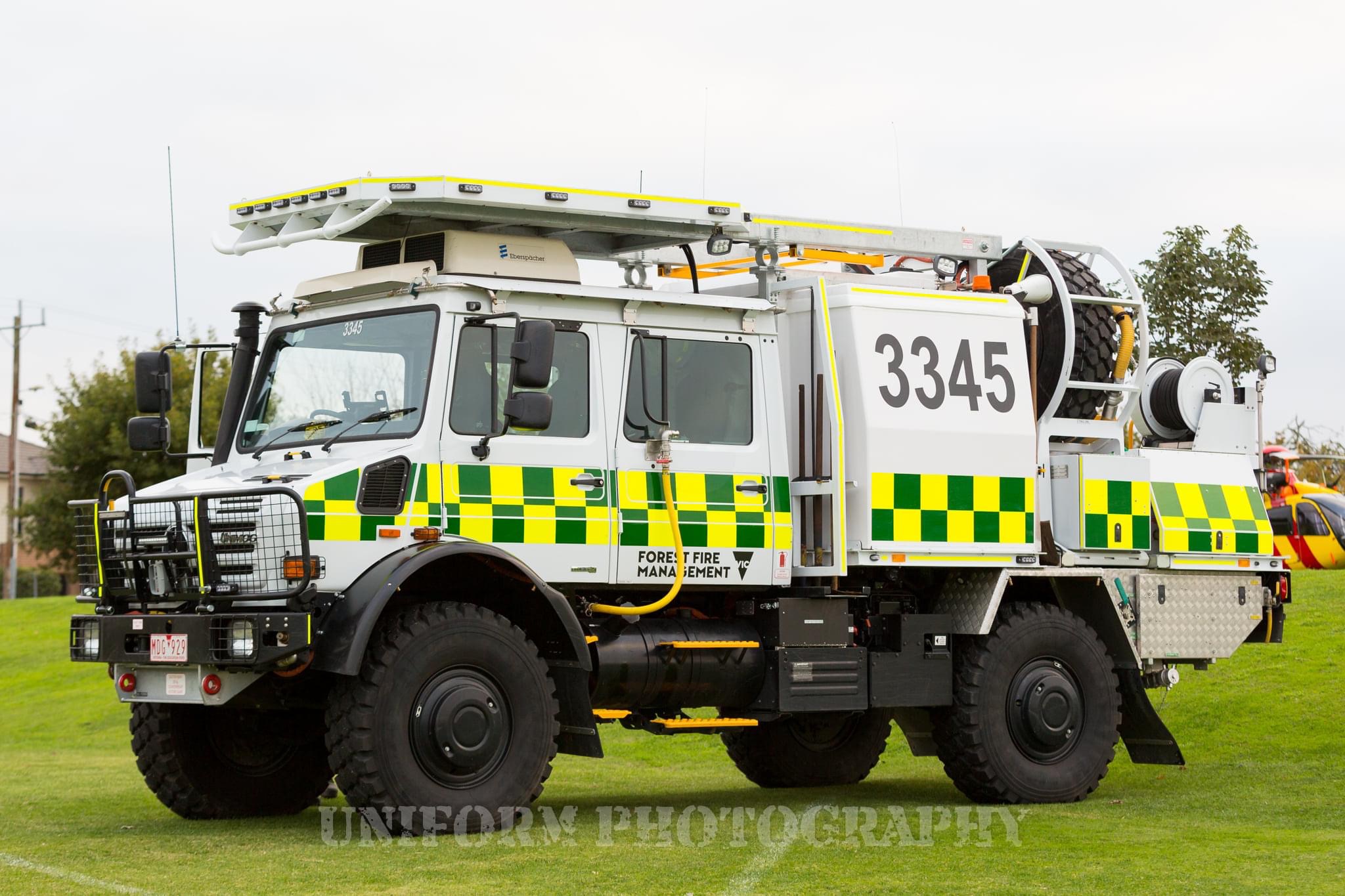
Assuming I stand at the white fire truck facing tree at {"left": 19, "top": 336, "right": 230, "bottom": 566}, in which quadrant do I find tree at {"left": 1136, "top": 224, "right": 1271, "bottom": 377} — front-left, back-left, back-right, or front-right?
front-right

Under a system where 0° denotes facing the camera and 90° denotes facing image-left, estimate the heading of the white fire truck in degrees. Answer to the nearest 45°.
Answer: approximately 45°

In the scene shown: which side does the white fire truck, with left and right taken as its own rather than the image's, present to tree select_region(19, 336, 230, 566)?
right

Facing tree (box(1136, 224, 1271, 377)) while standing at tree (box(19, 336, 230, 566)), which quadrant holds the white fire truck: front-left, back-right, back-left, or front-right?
front-right

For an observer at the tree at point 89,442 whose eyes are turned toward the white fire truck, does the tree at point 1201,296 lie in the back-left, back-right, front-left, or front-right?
front-left

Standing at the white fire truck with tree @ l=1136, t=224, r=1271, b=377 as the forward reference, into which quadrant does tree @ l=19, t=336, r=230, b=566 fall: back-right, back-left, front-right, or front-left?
front-left

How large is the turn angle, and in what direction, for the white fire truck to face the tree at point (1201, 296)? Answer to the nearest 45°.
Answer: approximately 180°
